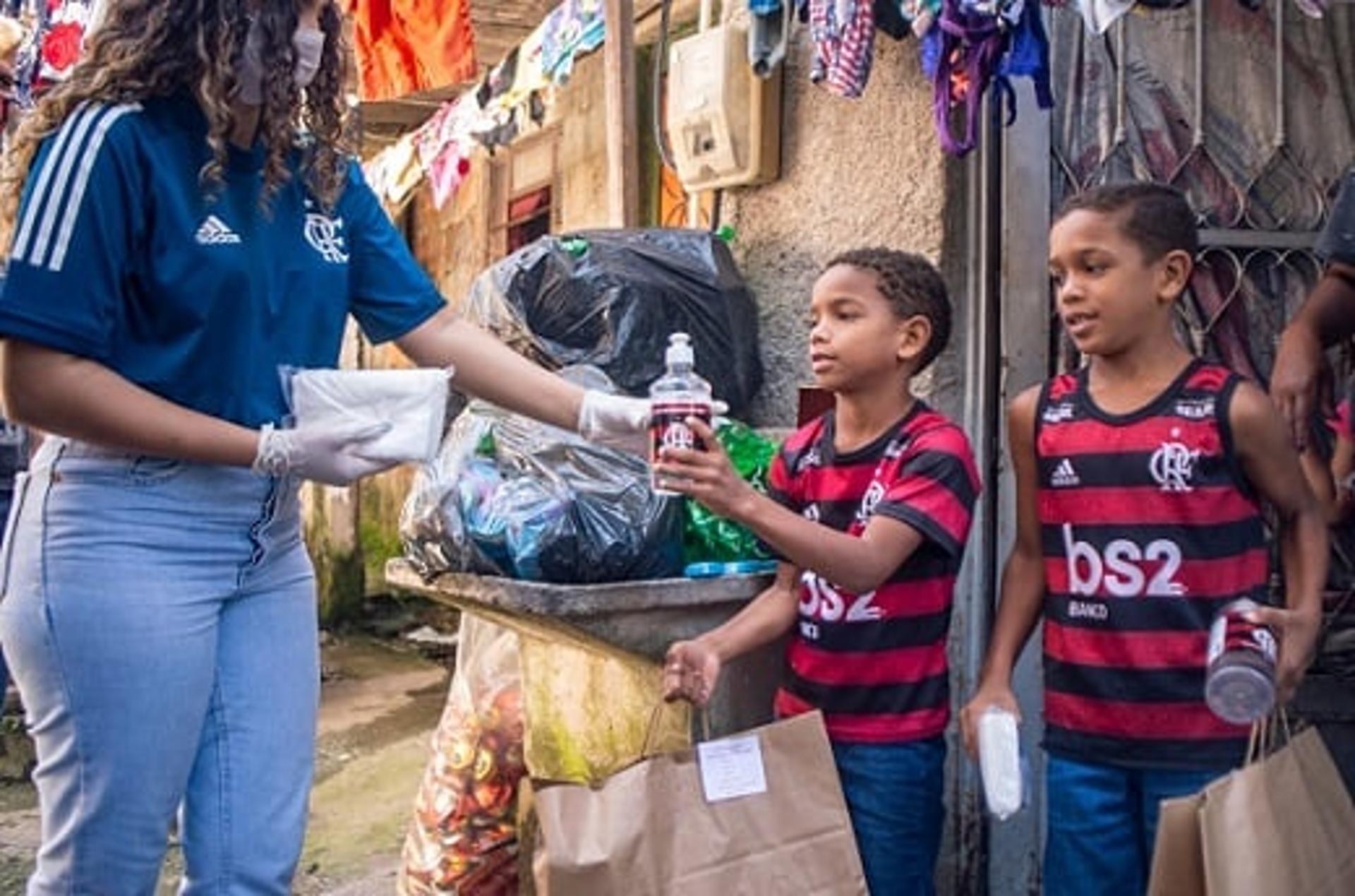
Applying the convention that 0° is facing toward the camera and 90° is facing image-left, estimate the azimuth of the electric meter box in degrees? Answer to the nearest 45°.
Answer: approximately 45°

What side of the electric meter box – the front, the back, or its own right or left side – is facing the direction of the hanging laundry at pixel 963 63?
left

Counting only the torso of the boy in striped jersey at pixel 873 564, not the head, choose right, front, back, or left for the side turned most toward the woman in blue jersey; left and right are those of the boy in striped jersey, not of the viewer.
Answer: front

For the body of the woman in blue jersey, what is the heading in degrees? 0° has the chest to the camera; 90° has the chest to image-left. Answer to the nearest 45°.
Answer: approximately 315°

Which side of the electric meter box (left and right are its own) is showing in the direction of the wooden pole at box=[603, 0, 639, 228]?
right

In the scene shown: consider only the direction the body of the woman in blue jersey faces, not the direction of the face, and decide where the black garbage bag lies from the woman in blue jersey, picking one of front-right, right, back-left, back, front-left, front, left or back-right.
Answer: left

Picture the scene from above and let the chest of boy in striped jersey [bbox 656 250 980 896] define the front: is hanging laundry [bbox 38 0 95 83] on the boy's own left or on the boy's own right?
on the boy's own right

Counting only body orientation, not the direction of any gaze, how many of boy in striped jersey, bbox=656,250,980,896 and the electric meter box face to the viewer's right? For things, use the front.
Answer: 0
